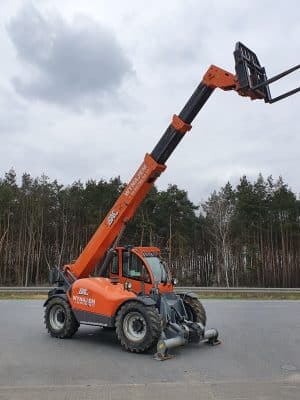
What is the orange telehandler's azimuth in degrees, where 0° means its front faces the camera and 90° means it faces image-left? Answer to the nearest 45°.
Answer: approximately 315°
